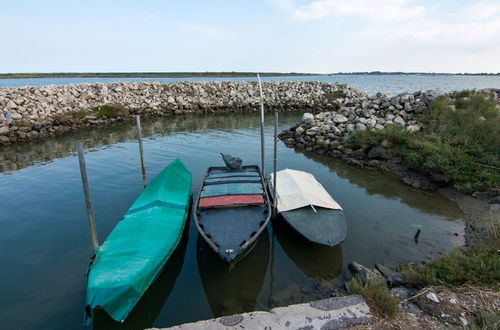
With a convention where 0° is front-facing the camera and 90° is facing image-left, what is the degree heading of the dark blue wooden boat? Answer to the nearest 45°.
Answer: approximately 0°

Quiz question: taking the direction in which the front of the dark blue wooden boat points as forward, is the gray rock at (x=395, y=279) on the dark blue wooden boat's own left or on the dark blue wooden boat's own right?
on the dark blue wooden boat's own left

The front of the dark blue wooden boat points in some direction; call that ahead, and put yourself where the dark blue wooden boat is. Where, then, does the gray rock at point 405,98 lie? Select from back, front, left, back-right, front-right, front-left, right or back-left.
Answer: back-left

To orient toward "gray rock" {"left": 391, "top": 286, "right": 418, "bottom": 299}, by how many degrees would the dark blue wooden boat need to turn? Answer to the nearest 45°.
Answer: approximately 45° to its left

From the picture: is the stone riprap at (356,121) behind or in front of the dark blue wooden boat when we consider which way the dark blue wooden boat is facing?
behind

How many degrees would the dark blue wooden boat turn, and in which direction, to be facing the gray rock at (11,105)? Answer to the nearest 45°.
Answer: approximately 135° to its right

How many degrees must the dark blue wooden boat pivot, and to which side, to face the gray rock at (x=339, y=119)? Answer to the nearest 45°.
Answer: approximately 135° to its left

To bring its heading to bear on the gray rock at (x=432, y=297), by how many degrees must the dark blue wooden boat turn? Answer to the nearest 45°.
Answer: approximately 45° to its left

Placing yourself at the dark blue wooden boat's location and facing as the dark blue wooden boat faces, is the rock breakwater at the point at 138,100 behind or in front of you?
behind

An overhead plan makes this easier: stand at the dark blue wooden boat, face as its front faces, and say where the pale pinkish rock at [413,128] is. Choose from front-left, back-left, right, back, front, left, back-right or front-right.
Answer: back-left

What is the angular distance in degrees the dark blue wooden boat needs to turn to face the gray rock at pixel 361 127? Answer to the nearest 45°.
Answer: approximately 135° to its left
